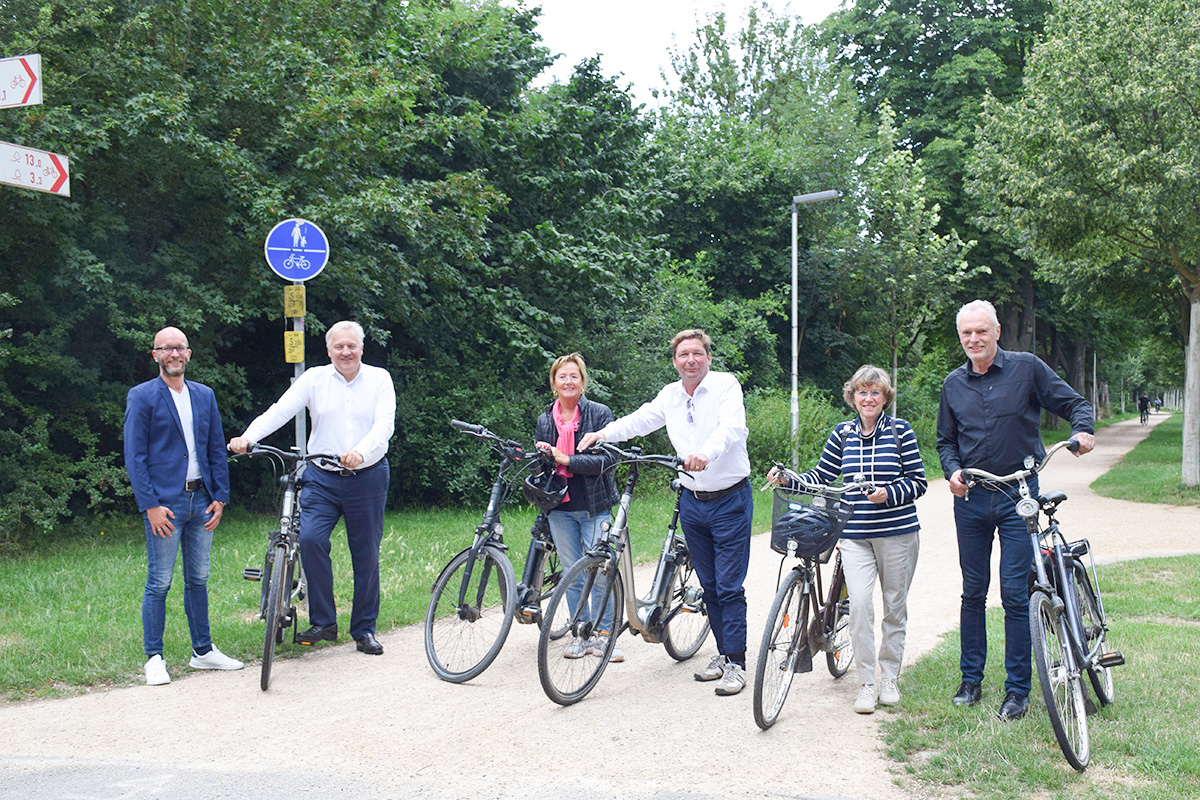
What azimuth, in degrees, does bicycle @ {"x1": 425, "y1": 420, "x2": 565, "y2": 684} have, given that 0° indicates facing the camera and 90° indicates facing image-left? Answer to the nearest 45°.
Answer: approximately 45°

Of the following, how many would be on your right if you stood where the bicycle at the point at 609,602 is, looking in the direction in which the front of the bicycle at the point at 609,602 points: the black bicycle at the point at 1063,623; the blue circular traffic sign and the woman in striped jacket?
1

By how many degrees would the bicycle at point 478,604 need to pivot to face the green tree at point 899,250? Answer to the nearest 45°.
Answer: approximately 180°

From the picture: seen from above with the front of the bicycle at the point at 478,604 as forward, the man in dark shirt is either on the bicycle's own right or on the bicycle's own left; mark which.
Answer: on the bicycle's own left

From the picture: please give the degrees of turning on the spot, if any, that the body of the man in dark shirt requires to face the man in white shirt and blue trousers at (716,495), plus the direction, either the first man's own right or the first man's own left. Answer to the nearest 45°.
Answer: approximately 90° to the first man's own right

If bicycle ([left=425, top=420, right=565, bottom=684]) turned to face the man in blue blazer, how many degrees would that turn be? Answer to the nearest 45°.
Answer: approximately 45° to its right

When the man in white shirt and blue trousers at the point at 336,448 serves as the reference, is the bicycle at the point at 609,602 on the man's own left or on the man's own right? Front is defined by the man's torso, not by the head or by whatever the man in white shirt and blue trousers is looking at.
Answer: on the man's own left

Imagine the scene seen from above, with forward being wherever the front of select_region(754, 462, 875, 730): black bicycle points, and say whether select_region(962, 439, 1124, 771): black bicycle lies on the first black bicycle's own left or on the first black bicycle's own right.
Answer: on the first black bicycle's own left

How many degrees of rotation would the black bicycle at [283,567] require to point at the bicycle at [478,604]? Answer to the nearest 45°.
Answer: approximately 45° to its left

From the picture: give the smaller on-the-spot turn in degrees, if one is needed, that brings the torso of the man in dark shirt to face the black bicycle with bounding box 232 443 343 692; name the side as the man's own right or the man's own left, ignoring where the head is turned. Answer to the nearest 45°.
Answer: approximately 90° to the man's own right

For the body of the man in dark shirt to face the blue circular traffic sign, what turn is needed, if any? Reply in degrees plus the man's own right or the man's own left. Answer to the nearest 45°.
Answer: approximately 90° to the man's own right

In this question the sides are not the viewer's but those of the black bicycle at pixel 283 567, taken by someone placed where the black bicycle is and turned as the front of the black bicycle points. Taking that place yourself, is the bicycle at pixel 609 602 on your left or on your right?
on your left

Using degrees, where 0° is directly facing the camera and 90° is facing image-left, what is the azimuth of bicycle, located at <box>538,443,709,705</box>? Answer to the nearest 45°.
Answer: approximately 45°
